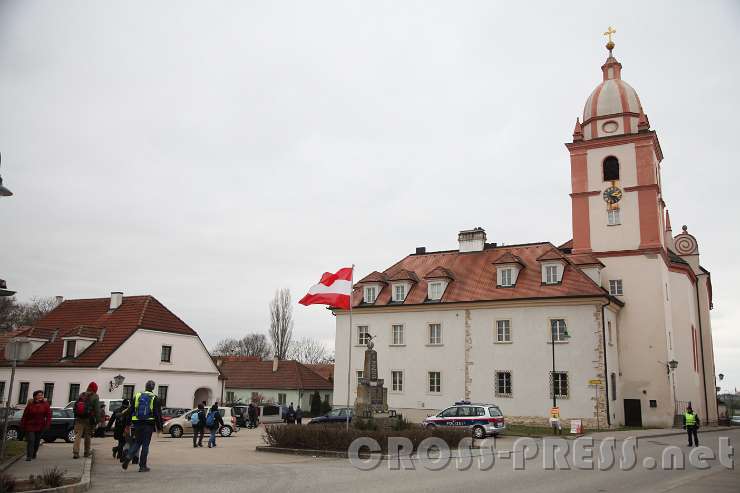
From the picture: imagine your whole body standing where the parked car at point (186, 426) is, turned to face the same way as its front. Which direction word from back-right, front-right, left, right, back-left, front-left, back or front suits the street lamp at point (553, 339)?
back

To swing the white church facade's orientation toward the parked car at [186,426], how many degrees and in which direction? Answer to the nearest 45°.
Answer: approximately 45° to its right

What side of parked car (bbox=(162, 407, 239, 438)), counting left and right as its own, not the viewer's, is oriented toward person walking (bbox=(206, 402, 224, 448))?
left

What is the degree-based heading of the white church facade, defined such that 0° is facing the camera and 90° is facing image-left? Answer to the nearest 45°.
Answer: approximately 0°

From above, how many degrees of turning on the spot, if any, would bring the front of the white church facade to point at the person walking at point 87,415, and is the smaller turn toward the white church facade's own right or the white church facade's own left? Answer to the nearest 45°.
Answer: approximately 45° to the white church facade's own right

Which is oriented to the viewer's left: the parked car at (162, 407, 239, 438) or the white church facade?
the parked car

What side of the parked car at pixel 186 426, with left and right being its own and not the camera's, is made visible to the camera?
left

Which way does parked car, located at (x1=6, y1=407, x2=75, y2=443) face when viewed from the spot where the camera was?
facing to the left of the viewer
